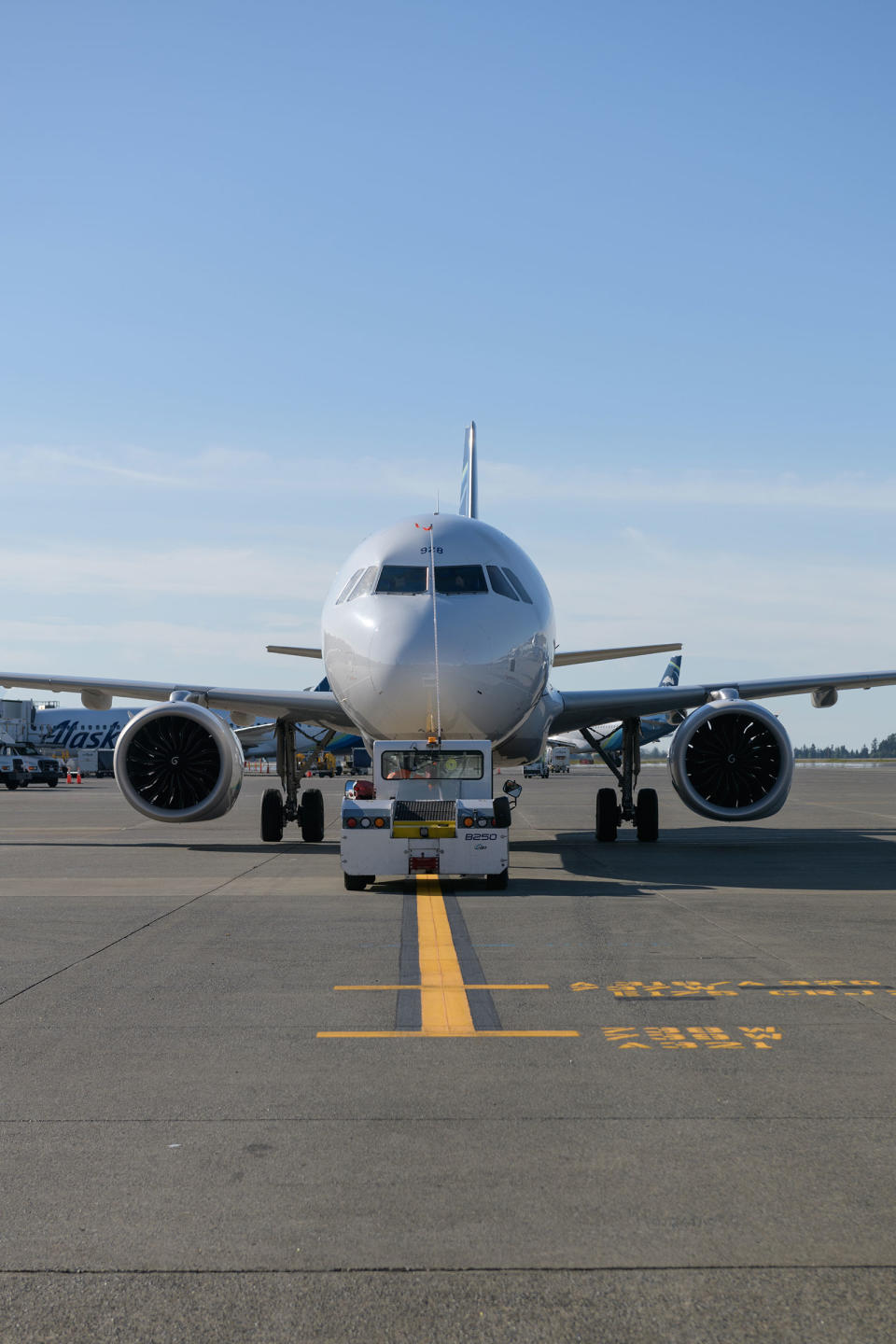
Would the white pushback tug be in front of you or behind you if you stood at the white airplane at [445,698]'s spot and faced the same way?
in front

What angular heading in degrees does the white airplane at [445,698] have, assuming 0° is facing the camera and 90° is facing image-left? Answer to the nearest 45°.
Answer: approximately 0°
